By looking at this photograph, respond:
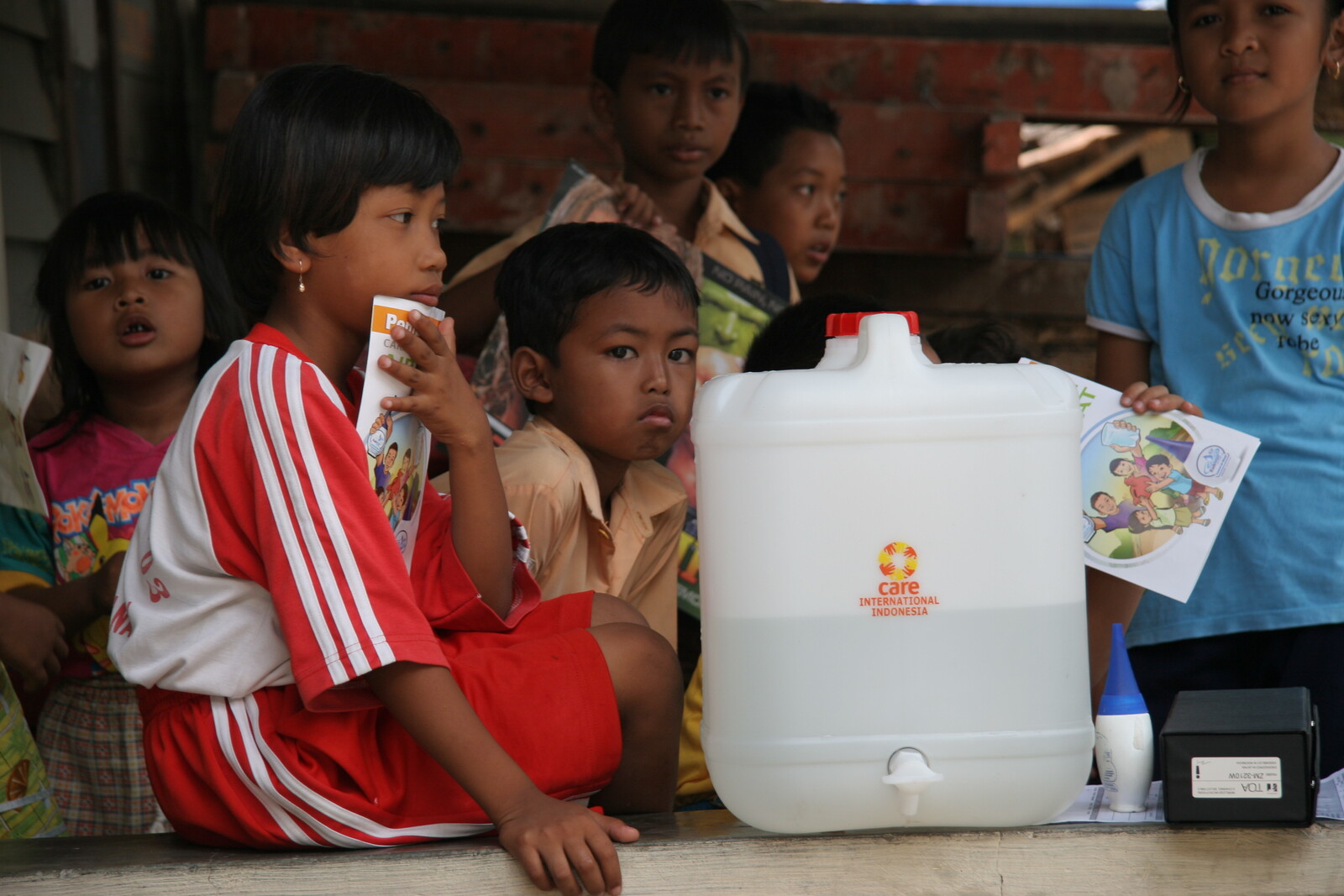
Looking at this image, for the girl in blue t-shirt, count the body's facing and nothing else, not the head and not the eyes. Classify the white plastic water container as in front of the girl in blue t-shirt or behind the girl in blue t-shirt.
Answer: in front

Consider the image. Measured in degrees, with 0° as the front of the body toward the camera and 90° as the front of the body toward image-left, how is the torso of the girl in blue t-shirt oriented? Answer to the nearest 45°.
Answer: approximately 0°

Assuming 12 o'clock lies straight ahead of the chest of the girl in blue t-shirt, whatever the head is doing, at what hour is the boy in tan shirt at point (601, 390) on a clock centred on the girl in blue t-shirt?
The boy in tan shirt is roughly at 2 o'clock from the girl in blue t-shirt.

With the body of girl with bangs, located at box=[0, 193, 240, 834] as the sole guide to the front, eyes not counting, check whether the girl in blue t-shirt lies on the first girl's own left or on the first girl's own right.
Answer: on the first girl's own left

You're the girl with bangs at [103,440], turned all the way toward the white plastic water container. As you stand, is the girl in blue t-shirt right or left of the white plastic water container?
left

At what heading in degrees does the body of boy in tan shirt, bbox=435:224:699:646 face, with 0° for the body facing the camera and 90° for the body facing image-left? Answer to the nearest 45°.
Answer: approximately 315°

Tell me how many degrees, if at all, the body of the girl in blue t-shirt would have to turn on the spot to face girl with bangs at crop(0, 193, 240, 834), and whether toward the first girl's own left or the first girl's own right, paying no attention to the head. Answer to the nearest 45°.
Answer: approximately 90° to the first girl's own right

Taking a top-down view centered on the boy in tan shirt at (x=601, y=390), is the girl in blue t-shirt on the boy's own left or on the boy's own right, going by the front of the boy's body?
on the boy's own left

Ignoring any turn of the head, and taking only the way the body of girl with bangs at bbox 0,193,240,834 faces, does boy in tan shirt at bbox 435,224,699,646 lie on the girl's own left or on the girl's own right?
on the girl's own left

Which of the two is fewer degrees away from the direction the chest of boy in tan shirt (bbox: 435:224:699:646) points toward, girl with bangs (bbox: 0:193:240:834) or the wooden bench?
the wooden bench

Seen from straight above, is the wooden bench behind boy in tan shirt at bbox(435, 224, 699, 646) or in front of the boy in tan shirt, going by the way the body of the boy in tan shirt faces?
in front

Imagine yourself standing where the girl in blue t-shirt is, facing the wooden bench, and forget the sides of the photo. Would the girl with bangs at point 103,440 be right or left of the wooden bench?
right

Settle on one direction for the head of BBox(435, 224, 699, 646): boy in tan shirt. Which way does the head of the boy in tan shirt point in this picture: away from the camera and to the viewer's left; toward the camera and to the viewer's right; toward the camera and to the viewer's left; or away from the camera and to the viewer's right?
toward the camera and to the viewer's right

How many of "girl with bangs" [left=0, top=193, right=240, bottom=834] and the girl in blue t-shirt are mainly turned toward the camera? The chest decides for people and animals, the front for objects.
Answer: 2
